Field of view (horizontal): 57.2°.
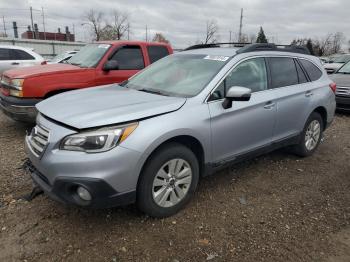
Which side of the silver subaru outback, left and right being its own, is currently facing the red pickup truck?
right

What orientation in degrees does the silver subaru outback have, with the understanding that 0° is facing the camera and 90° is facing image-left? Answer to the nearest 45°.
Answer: approximately 45°

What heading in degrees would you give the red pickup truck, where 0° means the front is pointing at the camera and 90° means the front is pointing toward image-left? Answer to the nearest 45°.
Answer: approximately 45°
